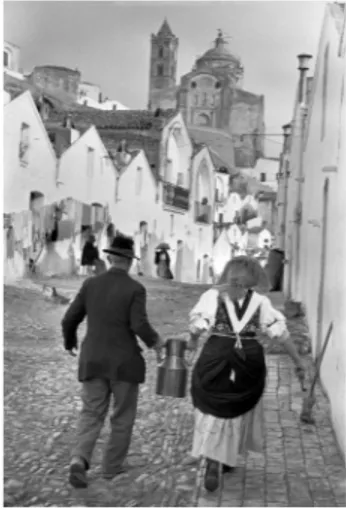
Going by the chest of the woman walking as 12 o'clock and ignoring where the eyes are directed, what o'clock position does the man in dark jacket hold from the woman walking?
The man in dark jacket is roughly at 9 o'clock from the woman walking.

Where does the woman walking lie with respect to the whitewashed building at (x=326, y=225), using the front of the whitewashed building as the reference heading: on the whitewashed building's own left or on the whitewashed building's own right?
on the whitewashed building's own left

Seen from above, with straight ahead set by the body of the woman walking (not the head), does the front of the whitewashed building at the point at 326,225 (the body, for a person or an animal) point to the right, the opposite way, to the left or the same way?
to the left

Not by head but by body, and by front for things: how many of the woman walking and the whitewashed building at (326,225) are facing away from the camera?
1

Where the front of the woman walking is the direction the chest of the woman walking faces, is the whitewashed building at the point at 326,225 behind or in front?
in front

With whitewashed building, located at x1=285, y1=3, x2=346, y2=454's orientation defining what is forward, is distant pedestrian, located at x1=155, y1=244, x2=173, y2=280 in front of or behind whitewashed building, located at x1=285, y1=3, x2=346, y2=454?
in front

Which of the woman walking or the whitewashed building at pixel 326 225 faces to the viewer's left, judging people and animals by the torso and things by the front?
the whitewashed building

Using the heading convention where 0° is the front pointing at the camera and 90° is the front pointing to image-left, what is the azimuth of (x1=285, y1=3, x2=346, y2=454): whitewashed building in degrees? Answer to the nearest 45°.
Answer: approximately 90°

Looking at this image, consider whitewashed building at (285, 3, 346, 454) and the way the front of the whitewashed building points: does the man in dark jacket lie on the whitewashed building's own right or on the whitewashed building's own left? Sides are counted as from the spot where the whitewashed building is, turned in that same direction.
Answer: on the whitewashed building's own left

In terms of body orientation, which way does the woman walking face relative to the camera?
away from the camera
